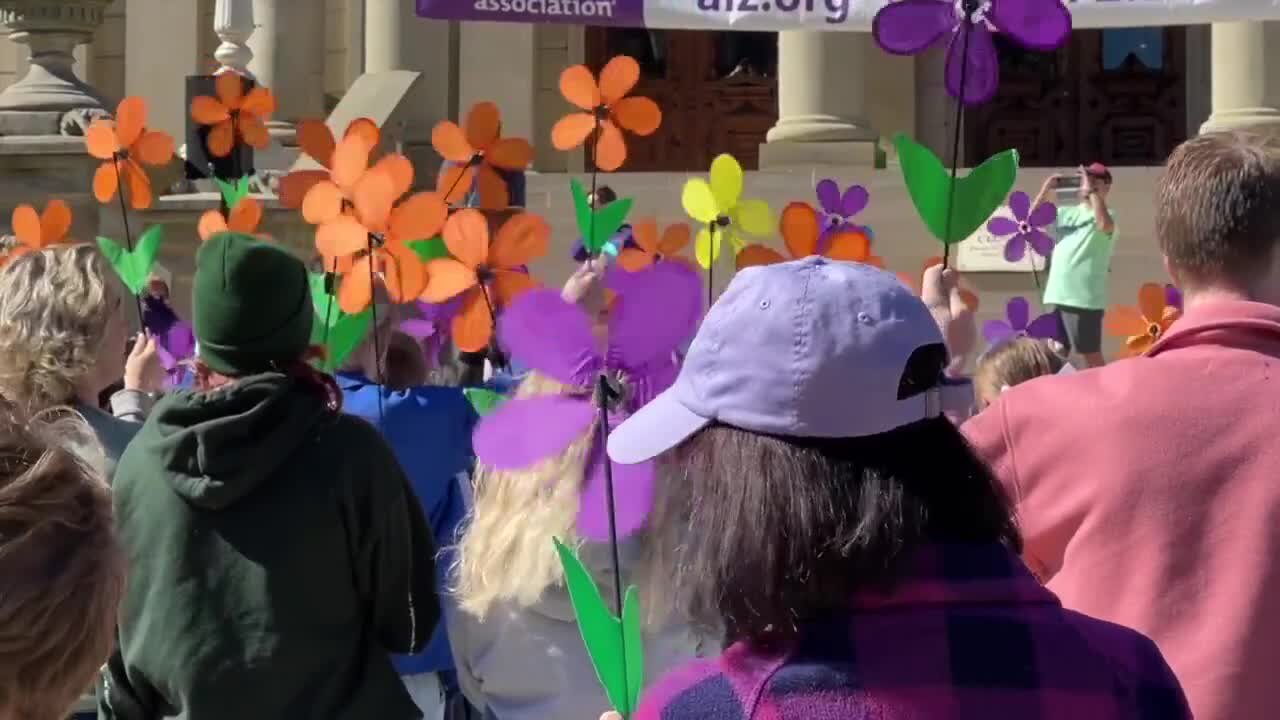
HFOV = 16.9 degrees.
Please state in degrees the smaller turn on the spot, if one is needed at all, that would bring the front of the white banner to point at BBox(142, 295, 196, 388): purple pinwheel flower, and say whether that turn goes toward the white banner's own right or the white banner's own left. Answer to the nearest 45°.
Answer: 0° — it already faces it

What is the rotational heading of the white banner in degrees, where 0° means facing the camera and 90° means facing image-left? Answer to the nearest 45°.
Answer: approximately 0°

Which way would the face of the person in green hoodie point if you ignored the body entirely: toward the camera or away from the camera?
away from the camera

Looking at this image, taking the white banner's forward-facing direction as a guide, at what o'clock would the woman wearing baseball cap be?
The woman wearing baseball cap is roughly at 12 o'clock from the white banner.

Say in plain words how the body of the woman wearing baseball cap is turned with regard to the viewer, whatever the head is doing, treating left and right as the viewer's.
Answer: facing away from the viewer and to the left of the viewer

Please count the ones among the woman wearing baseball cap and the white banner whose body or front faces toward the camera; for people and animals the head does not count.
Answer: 1

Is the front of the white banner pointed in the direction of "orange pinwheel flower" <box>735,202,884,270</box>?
yes

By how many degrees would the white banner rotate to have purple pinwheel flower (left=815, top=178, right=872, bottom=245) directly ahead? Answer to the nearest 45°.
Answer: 0° — it already faces it
